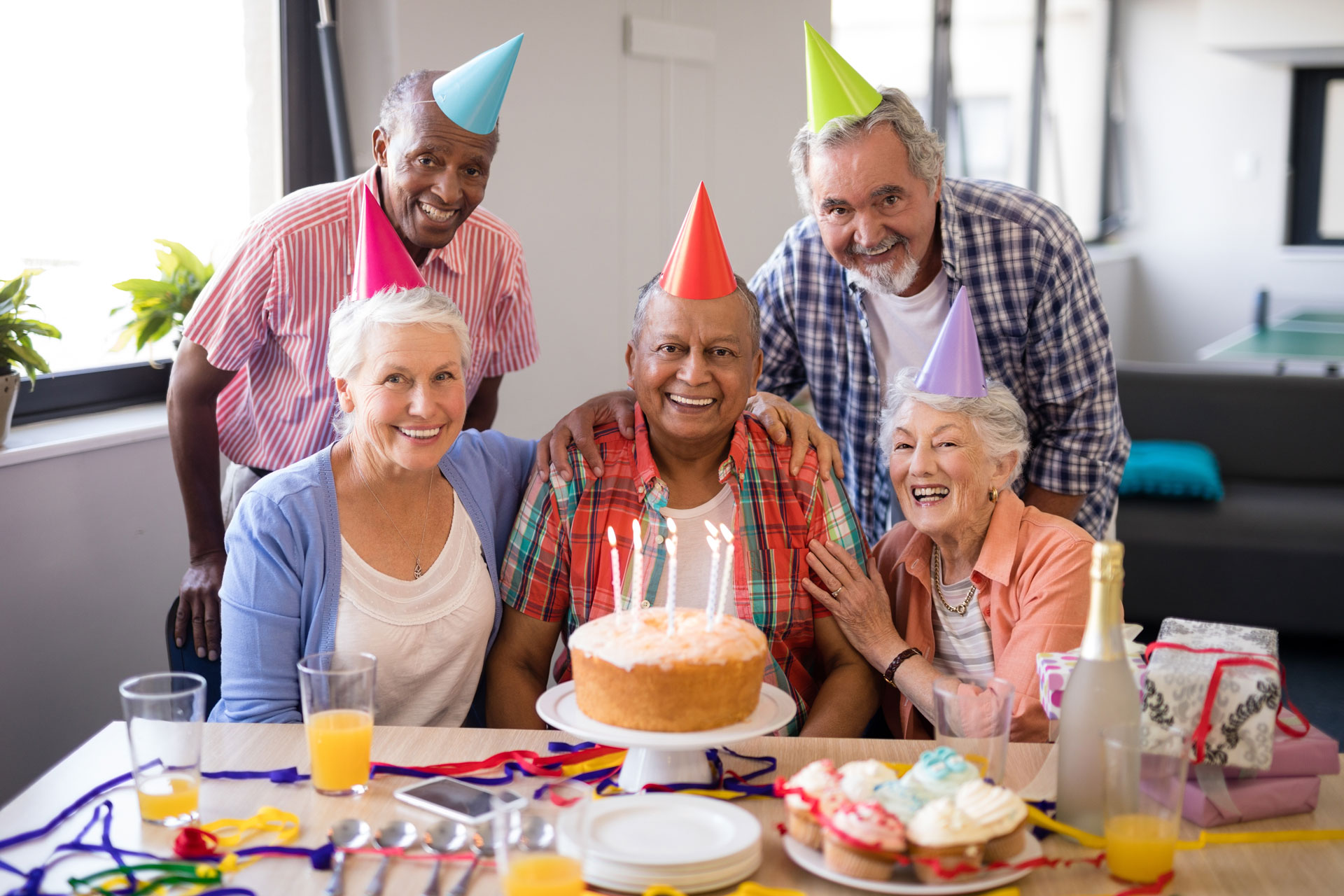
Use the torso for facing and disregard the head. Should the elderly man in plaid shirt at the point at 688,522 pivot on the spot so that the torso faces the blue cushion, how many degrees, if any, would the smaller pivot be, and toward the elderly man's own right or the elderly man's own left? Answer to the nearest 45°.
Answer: approximately 135° to the elderly man's own left

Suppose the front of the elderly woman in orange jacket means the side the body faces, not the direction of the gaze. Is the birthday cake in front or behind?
in front

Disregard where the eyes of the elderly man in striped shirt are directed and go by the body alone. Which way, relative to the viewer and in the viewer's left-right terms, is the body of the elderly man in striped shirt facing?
facing the viewer and to the right of the viewer

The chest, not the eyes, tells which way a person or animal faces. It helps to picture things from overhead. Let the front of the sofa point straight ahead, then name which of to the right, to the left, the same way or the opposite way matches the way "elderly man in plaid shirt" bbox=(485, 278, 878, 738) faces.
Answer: the same way

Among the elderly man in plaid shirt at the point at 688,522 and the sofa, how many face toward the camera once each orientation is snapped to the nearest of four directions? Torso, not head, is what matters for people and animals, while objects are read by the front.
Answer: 2

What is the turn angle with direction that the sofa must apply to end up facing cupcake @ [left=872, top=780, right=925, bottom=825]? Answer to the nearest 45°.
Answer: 0° — it already faces it

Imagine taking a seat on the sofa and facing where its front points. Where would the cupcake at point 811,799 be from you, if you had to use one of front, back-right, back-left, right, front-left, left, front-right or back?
front

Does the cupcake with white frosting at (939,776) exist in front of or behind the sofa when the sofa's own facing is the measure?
in front

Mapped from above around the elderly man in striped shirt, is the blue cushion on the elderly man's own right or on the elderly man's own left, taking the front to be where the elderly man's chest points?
on the elderly man's own left

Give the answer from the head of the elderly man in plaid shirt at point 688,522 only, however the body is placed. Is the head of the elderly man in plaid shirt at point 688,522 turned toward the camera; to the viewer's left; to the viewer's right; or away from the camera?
toward the camera

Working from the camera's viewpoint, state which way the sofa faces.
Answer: facing the viewer

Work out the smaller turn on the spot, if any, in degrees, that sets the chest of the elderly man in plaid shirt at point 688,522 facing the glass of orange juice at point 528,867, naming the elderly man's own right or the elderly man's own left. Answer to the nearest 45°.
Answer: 0° — they already face it

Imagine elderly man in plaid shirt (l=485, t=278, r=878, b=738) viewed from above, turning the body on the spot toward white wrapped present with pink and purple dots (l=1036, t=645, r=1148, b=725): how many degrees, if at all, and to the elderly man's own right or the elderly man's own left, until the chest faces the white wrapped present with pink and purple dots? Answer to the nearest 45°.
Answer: approximately 45° to the elderly man's own left

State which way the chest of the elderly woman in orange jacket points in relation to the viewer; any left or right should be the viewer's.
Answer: facing the viewer and to the left of the viewer

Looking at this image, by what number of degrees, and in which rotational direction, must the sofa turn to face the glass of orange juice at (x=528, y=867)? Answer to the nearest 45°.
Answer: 0° — it already faces it

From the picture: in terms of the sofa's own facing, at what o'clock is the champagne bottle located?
The champagne bottle is roughly at 12 o'clock from the sofa.

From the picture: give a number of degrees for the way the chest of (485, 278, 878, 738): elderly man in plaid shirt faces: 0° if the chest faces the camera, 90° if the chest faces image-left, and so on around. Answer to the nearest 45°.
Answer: approximately 0°
